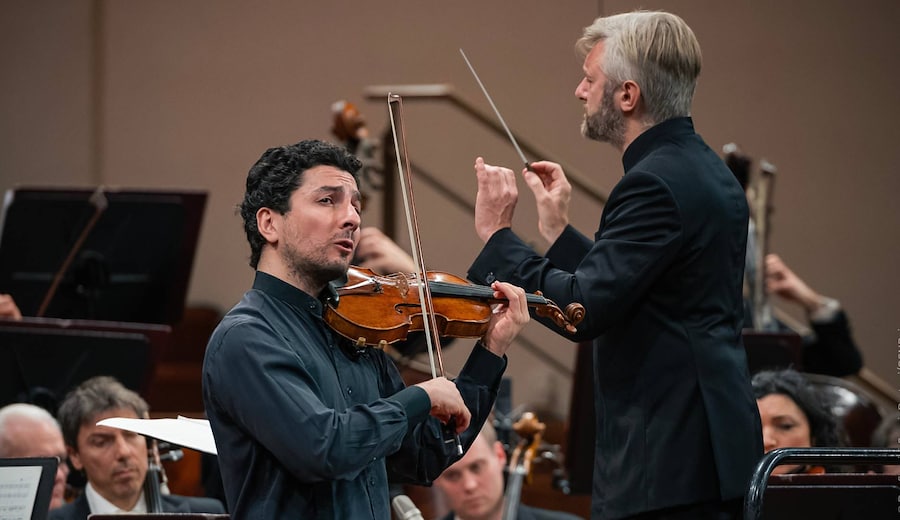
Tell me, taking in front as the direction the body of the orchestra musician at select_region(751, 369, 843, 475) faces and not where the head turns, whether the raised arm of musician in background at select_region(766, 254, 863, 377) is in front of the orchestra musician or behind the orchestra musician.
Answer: behind

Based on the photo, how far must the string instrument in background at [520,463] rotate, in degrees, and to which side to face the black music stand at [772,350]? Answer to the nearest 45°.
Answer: approximately 135° to its left

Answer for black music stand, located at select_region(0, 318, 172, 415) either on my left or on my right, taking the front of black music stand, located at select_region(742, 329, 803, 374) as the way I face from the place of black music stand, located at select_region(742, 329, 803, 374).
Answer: on my left

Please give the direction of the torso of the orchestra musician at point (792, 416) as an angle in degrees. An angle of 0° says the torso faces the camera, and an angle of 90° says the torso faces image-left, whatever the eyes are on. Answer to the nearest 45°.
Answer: approximately 45°

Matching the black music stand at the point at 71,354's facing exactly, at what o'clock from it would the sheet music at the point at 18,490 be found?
The sheet music is roughly at 6 o'clock from the black music stand.

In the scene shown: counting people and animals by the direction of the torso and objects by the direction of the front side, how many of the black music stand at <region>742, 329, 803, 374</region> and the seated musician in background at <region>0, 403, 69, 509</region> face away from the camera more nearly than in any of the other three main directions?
1

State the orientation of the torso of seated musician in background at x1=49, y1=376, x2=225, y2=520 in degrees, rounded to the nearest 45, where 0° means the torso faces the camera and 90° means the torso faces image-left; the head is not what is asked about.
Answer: approximately 315°

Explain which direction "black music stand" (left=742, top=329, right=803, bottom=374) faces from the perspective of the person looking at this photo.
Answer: facing away from the viewer
